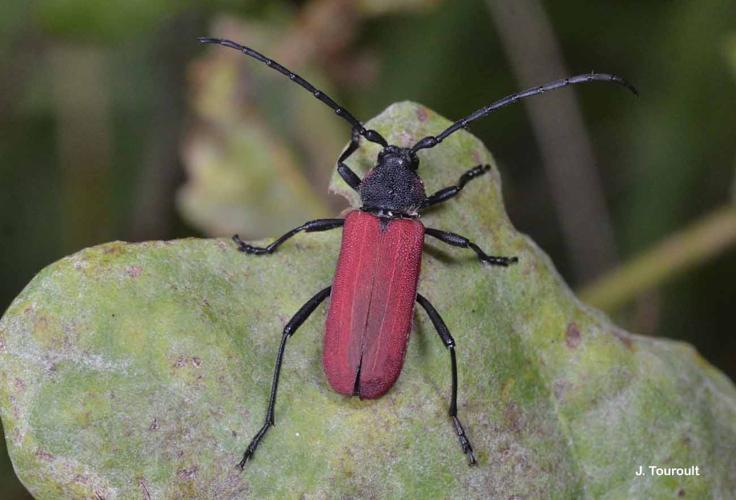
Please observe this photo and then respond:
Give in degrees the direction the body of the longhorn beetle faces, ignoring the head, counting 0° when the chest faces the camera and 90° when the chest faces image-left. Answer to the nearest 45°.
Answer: approximately 180°
